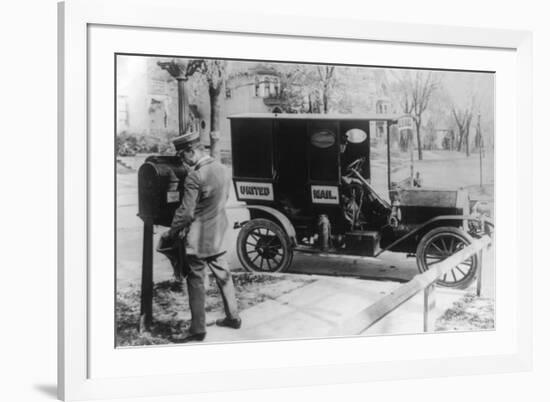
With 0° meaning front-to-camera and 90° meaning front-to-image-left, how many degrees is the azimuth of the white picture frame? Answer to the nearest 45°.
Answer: approximately 315°
